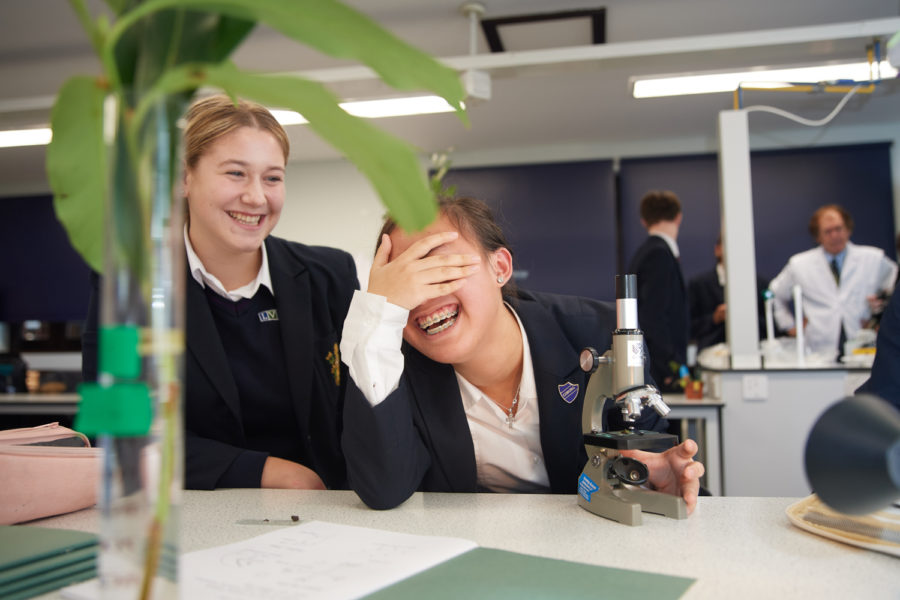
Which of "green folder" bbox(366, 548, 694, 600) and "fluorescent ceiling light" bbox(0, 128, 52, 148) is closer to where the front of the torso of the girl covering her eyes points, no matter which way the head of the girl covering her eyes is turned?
the green folder

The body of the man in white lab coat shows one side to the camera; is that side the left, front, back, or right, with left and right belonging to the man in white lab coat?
front

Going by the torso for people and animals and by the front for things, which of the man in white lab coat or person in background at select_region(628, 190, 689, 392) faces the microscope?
the man in white lab coat

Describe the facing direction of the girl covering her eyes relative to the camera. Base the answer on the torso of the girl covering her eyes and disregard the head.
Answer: toward the camera

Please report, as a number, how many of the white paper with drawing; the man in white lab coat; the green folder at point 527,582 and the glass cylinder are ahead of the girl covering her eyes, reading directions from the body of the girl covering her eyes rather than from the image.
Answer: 3

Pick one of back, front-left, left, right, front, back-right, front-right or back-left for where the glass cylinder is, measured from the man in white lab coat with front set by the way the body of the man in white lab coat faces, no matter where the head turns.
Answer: front

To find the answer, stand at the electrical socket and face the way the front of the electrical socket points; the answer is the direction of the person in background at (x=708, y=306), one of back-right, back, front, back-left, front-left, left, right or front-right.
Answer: back
